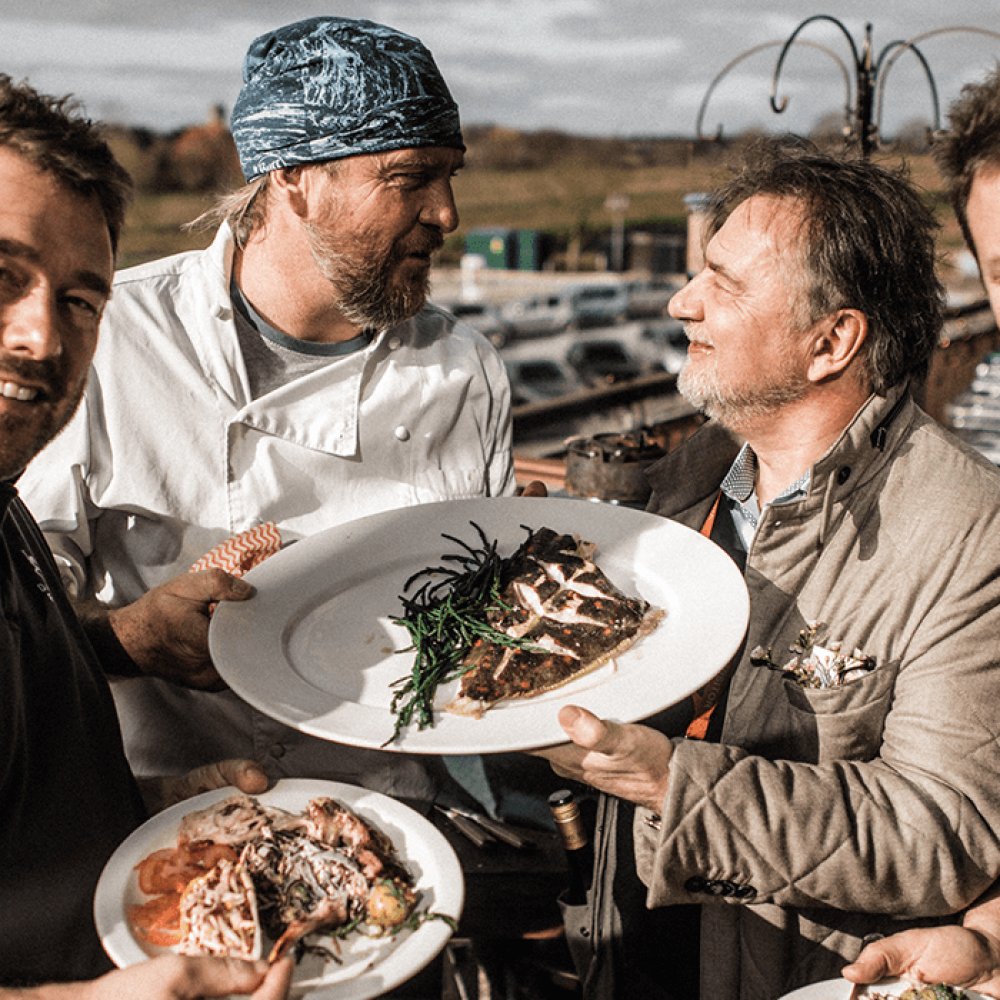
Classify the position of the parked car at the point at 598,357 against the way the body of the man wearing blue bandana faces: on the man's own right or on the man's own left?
on the man's own left

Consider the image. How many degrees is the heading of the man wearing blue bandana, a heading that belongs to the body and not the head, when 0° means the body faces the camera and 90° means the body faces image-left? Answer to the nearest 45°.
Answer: approximately 315°

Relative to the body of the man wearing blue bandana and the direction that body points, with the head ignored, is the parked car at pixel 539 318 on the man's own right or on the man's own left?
on the man's own left

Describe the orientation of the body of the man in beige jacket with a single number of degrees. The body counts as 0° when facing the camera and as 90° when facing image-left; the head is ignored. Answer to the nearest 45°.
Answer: approximately 45°

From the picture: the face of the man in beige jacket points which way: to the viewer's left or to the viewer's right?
to the viewer's left

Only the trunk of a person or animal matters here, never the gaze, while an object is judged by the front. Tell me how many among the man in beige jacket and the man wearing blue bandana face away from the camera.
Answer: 0

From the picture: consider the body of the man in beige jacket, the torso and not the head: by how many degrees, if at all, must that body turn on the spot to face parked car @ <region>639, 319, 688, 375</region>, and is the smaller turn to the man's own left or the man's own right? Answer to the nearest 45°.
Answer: approximately 135° to the man's own right
